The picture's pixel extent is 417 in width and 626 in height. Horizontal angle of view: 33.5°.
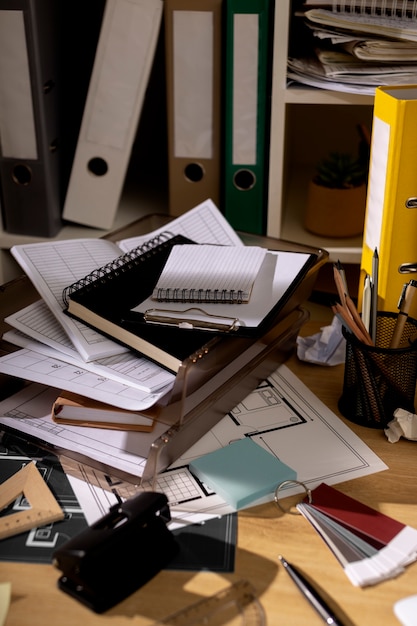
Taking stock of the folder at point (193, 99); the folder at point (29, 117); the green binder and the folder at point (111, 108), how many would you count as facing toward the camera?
4

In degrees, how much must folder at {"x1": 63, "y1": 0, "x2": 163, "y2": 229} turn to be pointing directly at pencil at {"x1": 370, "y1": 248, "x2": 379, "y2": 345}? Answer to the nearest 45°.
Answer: approximately 45° to its left

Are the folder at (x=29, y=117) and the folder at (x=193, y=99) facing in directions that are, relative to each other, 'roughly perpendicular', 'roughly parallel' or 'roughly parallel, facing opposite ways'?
roughly parallel

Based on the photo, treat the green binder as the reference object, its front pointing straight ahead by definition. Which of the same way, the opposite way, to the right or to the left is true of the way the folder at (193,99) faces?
the same way

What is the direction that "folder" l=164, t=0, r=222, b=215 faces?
toward the camera

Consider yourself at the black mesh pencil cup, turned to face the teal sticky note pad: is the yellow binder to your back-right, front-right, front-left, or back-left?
back-right

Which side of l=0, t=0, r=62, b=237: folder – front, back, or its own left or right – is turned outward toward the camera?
front

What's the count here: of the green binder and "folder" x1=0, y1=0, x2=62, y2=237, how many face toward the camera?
2
